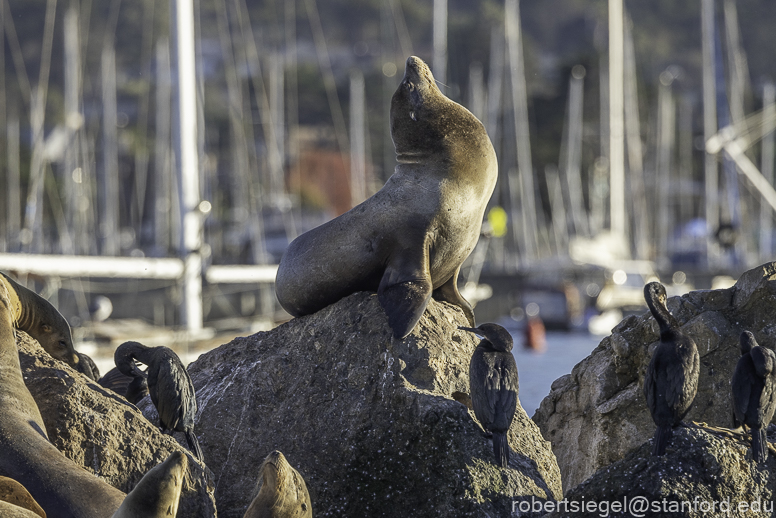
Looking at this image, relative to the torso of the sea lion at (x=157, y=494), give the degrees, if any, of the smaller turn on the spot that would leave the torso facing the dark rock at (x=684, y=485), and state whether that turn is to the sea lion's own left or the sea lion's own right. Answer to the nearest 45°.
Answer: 0° — it already faces it

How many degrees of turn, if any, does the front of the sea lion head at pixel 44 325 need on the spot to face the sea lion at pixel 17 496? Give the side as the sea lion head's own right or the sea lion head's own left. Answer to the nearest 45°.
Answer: approximately 90° to the sea lion head's own right

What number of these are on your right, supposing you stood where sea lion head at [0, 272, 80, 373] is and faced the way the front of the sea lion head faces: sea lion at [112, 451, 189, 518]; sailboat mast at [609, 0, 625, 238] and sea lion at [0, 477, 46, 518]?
2

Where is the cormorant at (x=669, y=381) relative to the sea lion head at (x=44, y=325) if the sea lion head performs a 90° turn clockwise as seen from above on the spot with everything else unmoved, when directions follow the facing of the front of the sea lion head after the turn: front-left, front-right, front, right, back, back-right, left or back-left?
front-left

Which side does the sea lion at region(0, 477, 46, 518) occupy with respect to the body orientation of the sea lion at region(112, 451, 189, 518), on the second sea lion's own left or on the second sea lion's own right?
on the second sea lion's own left

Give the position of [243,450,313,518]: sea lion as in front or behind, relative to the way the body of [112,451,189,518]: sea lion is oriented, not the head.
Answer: in front

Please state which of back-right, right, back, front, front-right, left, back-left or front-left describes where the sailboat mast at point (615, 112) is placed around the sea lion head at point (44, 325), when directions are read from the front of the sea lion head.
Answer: front-left

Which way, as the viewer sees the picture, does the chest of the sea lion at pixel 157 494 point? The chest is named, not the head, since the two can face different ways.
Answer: to the viewer's right

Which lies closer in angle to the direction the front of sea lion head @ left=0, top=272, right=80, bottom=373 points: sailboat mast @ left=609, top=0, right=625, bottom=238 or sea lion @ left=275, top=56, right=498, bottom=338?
the sea lion

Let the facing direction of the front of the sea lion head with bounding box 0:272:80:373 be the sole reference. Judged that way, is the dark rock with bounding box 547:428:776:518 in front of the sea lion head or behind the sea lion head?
in front

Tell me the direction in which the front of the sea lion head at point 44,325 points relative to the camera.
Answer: to the viewer's right
